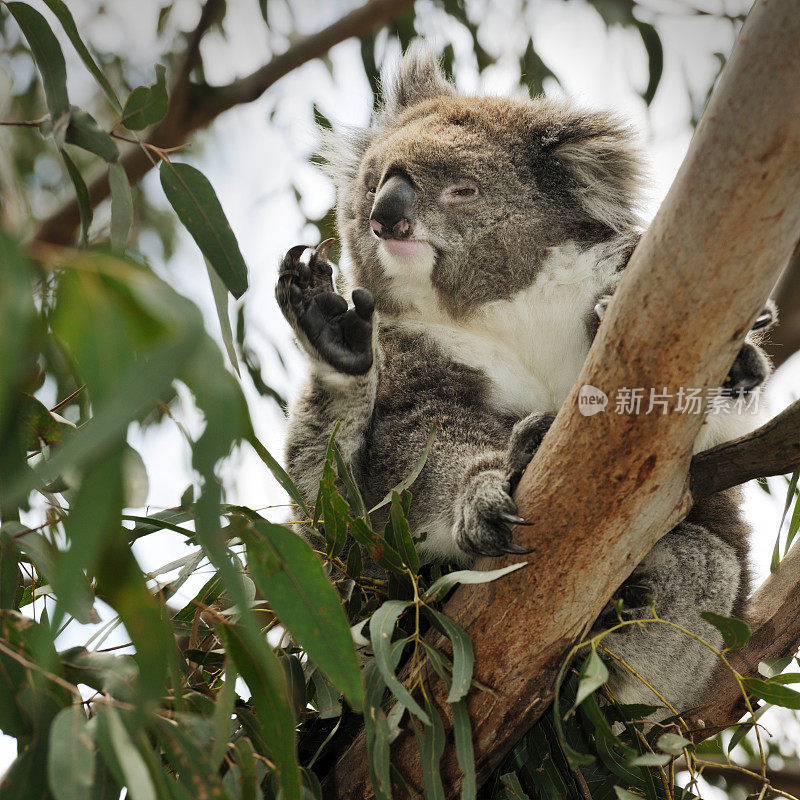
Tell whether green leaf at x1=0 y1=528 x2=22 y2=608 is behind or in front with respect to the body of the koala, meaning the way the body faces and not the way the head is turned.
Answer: in front

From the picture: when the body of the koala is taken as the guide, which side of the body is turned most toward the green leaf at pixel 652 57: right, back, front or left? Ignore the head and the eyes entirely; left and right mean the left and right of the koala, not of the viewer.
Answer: back

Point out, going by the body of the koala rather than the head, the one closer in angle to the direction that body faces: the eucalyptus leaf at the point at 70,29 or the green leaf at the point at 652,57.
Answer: the eucalyptus leaf

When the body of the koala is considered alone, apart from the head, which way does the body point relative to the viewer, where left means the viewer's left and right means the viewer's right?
facing the viewer and to the left of the viewer

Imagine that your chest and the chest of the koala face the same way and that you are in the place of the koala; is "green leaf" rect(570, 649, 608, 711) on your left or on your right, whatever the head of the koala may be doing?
on your left

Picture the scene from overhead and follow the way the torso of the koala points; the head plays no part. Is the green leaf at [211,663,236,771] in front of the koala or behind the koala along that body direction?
in front

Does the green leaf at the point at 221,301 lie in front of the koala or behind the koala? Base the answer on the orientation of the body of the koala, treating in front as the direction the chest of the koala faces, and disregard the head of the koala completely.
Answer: in front
